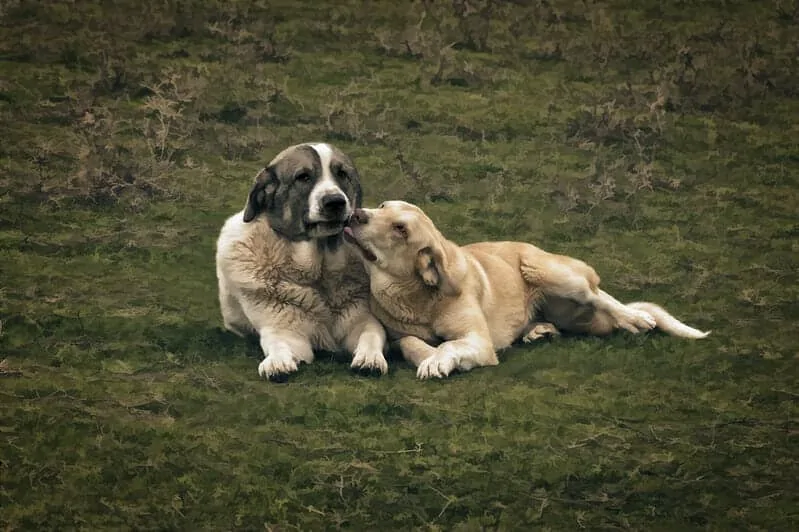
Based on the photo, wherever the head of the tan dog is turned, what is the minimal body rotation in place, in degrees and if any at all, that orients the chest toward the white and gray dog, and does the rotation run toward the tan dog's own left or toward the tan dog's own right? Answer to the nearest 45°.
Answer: approximately 45° to the tan dog's own right

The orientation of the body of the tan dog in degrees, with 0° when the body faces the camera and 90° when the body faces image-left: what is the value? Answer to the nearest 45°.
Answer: approximately 45°
